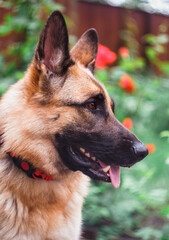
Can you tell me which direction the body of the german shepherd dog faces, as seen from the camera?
to the viewer's right

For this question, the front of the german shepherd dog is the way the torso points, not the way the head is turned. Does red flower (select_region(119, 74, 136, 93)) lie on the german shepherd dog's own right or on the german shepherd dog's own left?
on the german shepherd dog's own left
